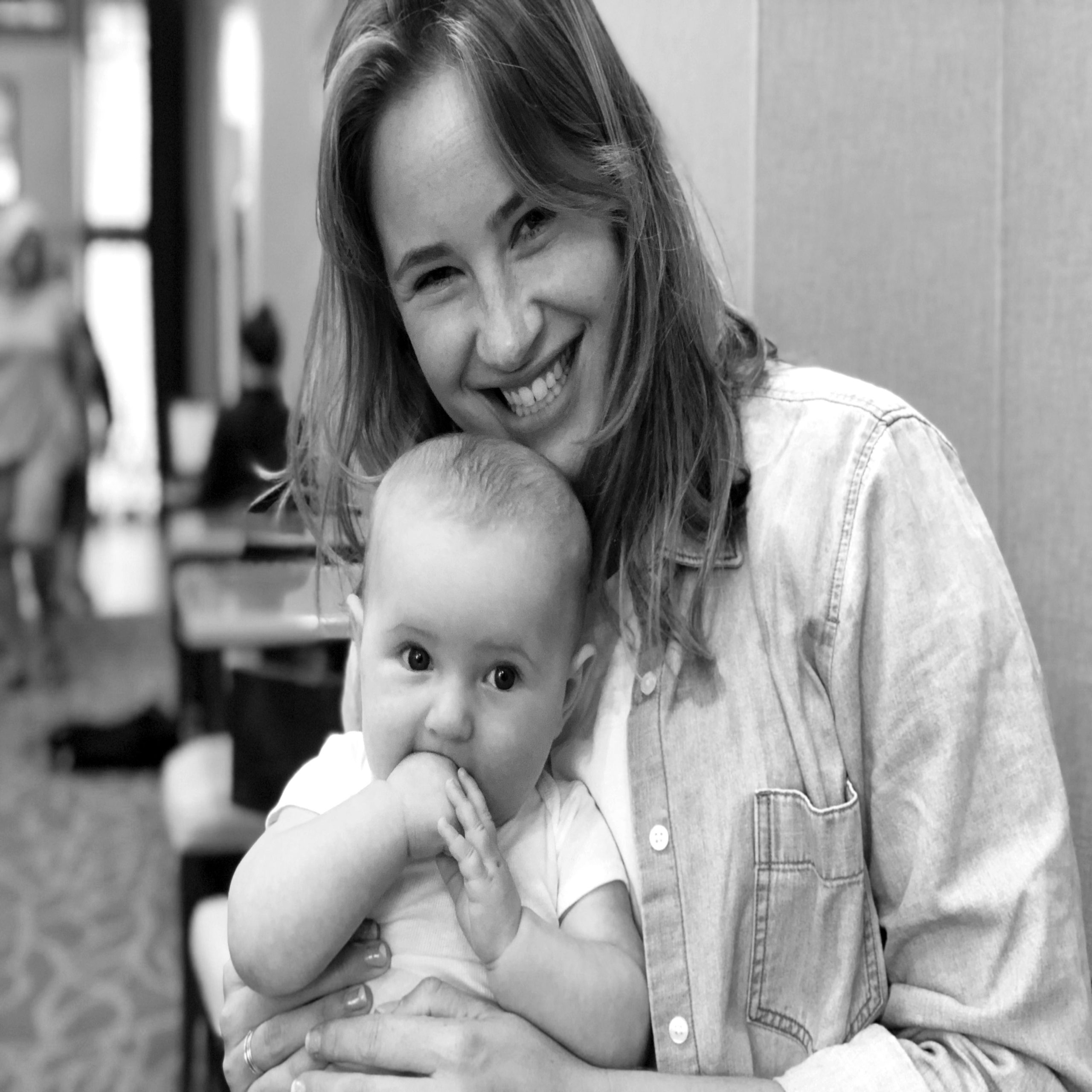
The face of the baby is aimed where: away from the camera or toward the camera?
toward the camera

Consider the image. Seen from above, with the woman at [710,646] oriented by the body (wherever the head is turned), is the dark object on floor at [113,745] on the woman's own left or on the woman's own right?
on the woman's own right

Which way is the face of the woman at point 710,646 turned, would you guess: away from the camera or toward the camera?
toward the camera

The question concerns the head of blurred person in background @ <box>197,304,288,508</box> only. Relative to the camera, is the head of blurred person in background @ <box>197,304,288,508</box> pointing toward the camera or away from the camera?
away from the camera

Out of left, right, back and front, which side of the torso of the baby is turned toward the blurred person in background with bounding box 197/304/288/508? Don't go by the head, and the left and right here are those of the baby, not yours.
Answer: back

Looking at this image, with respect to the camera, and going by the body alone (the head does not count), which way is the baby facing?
toward the camera

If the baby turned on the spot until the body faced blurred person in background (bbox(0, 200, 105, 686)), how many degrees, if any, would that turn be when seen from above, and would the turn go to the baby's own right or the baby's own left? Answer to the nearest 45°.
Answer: approximately 180°

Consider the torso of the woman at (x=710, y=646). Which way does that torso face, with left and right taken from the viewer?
facing the viewer and to the left of the viewer

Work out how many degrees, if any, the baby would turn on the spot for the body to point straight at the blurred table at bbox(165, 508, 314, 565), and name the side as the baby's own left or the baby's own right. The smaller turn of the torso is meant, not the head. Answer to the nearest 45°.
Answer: approximately 180°
